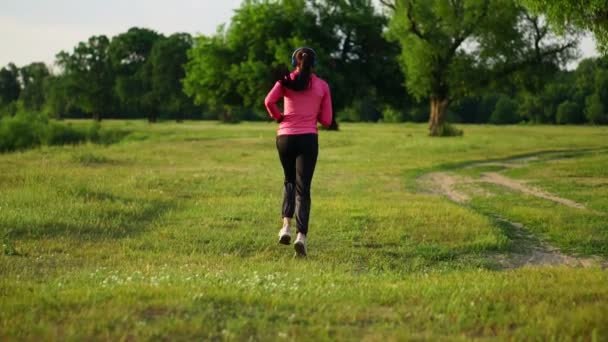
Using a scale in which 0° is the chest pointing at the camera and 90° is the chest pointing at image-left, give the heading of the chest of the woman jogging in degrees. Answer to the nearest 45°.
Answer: approximately 180°

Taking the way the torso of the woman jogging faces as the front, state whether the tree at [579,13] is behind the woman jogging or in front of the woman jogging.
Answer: in front

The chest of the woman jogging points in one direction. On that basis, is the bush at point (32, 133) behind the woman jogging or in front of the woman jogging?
in front

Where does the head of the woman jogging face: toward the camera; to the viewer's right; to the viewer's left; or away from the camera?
away from the camera
